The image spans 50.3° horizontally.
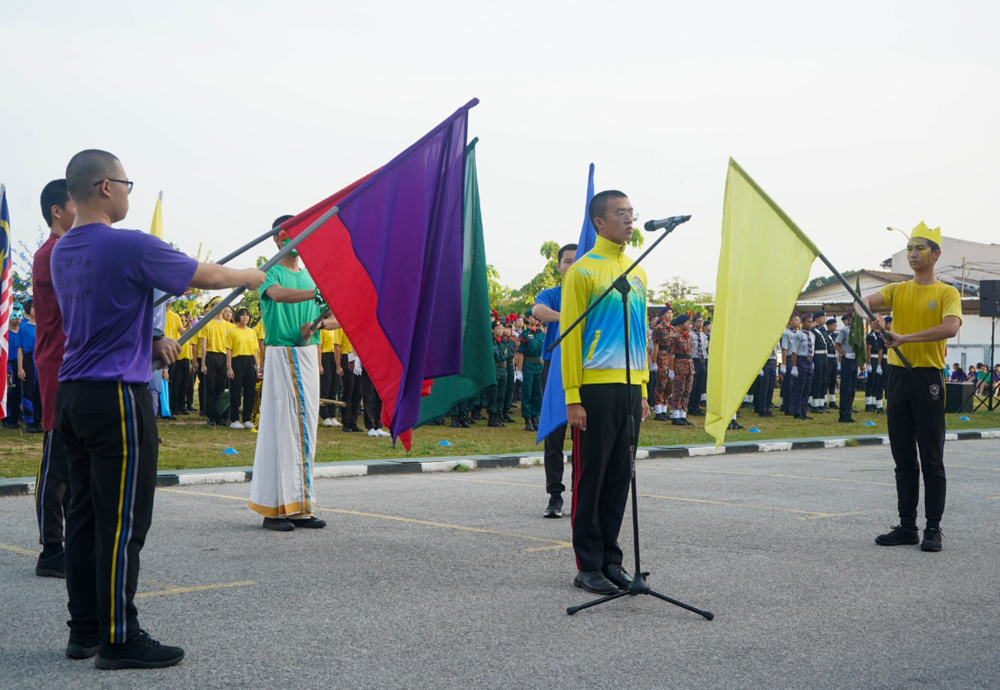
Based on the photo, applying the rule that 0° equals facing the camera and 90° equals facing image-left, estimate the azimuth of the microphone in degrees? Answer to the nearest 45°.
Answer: approximately 90°

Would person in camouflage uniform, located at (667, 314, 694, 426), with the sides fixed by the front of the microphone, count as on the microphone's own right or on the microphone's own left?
on the microphone's own right

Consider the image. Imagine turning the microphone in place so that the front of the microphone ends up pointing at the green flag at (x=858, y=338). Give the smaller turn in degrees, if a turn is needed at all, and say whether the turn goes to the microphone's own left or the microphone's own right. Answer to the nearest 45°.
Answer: approximately 90° to the microphone's own right

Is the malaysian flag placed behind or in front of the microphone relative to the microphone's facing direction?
in front
